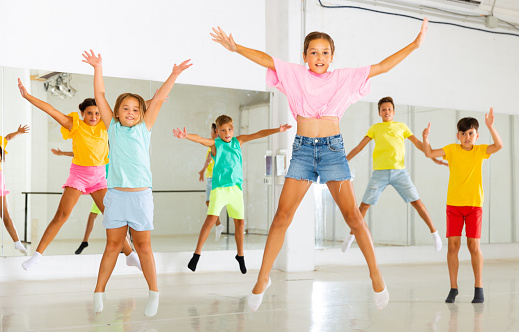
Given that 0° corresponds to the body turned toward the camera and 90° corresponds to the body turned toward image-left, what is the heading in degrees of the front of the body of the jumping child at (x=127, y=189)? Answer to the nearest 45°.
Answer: approximately 0°

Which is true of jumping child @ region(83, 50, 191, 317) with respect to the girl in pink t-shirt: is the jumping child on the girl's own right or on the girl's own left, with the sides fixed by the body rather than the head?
on the girl's own right

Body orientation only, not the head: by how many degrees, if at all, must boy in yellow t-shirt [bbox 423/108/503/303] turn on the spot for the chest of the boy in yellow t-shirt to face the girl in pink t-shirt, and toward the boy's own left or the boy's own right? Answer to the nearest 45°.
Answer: approximately 45° to the boy's own right

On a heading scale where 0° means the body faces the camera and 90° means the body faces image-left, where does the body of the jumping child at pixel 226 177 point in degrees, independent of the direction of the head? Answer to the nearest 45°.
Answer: approximately 0°

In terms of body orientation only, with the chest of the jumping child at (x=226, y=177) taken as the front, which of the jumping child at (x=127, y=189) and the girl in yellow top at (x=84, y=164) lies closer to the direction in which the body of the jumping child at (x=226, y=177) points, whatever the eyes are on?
the jumping child

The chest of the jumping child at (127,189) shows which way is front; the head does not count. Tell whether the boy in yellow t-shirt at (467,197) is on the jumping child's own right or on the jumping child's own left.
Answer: on the jumping child's own left

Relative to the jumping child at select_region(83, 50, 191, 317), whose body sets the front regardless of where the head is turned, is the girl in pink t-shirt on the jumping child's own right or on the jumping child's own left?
on the jumping child's own left
